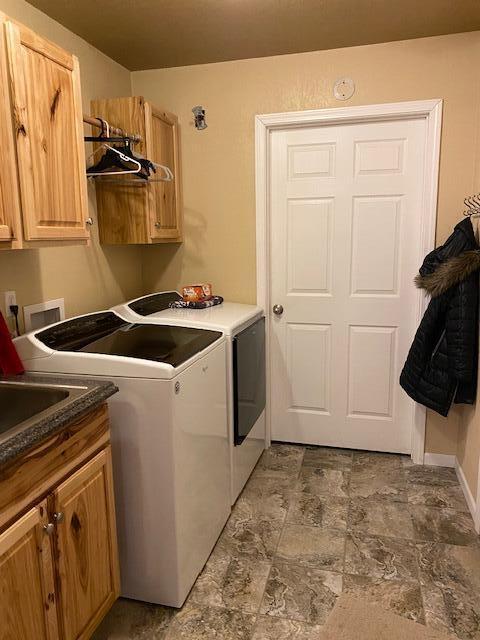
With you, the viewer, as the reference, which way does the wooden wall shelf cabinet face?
facing the viewer and to the right of the viewer

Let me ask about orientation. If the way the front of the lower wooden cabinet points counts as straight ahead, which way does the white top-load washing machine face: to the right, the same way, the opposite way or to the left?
the same way

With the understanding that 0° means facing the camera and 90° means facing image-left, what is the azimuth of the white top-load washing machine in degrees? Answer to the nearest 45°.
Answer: approximately 315°

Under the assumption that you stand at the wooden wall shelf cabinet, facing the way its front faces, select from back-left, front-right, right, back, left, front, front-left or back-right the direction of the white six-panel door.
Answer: front-left

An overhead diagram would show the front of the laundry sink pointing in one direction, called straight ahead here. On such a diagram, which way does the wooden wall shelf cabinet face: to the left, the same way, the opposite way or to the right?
the same way

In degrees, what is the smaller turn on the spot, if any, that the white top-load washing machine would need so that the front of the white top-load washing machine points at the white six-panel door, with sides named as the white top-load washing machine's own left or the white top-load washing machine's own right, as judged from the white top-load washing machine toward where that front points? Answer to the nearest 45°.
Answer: approximately 90° to the white top-load washing machine's own left

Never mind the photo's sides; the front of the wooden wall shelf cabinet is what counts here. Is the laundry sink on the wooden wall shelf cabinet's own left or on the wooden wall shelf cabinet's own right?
on the wooden wall shelf cabinet's own right

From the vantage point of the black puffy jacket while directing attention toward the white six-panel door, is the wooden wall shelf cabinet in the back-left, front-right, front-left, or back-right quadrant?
front-left

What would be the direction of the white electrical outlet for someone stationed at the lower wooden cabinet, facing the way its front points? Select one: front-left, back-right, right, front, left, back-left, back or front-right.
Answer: back-left

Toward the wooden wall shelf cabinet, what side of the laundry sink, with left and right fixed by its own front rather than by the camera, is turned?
left

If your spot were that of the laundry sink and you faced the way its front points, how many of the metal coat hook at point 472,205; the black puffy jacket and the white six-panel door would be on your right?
0

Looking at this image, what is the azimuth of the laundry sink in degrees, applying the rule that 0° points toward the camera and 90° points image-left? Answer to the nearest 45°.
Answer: approximately 315°

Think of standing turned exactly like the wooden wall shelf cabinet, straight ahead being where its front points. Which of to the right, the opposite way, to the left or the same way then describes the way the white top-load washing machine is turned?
the same way

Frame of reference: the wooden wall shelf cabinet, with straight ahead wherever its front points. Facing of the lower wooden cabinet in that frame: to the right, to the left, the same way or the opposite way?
the same way

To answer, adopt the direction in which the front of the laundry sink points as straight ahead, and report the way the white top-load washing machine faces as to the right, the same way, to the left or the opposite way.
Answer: the same way

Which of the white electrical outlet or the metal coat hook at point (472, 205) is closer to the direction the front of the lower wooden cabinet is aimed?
the metal coat hook

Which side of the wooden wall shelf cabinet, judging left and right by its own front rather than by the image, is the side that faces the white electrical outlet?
right

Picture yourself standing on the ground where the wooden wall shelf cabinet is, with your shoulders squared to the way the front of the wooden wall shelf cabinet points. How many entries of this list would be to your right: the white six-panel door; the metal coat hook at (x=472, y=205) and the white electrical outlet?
1
